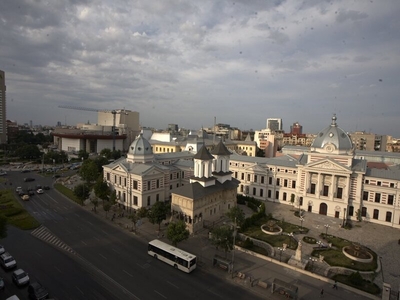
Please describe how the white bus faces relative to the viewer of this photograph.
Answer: facing away from the viewer and to the left of the viewer

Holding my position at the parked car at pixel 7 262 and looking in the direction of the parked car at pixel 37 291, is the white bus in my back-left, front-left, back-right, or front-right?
front-left

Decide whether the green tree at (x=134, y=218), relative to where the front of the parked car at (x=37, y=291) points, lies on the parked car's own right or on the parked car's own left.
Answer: on the parked car's own left

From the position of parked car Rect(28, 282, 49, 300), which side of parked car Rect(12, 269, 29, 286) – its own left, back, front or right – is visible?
front

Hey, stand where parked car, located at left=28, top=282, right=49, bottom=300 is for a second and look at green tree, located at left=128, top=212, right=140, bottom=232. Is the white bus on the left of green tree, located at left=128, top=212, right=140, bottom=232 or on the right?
right

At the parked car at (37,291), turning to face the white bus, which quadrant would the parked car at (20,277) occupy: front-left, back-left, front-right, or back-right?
back-left

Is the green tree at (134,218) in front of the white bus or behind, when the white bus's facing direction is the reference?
in front

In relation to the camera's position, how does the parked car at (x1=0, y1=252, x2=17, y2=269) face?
facing the viewer and to the right of the viewer

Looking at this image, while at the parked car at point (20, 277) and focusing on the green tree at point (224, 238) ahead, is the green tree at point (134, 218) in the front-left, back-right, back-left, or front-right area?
front-left

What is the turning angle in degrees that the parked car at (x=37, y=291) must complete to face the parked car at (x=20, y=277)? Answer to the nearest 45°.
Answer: approximately 180°

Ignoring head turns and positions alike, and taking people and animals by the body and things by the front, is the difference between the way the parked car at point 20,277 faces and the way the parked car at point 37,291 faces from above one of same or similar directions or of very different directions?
same or similar directions

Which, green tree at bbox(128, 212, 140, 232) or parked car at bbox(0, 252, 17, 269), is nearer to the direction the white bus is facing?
the green tree

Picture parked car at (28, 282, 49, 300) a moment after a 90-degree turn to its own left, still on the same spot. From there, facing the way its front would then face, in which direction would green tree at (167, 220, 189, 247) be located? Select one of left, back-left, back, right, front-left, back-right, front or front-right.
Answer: front-right

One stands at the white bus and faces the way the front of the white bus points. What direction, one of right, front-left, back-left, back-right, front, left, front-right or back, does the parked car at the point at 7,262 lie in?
front-left

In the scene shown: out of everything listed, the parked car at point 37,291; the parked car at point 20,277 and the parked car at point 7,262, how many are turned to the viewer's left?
0
